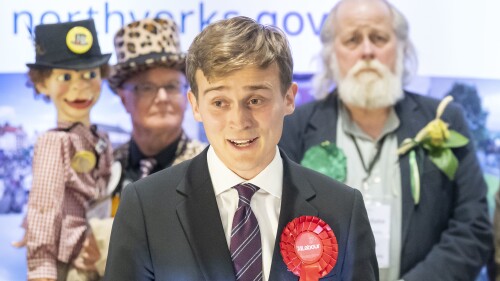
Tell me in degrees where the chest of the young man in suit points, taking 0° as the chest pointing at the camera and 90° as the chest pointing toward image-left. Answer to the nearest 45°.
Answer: approximately 0°

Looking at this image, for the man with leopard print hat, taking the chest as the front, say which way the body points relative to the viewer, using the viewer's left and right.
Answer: facing the viewer

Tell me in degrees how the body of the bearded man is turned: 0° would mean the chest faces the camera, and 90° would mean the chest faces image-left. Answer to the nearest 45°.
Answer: approximately 0°

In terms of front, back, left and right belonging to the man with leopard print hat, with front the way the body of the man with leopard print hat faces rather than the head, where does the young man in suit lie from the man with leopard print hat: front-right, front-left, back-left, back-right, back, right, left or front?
front

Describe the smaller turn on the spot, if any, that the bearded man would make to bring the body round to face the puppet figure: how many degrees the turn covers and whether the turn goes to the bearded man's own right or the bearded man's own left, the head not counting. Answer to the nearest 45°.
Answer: approximately 90° to the bearded man's own right

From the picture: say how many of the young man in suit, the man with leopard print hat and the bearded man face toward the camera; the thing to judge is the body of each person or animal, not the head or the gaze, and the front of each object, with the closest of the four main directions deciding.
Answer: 3

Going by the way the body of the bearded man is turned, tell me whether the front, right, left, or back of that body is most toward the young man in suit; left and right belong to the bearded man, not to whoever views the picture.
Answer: front

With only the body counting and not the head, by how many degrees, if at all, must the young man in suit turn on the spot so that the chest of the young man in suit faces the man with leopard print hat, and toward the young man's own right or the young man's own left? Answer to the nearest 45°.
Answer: approximately 180°
